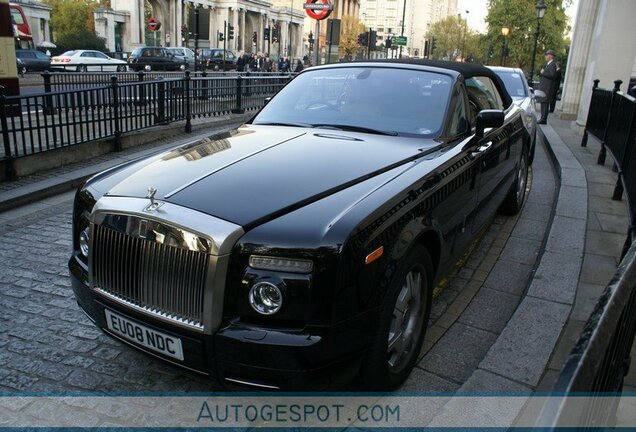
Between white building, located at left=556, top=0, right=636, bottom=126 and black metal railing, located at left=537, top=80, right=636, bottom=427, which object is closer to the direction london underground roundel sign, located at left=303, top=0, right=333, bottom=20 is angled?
the black metal railing

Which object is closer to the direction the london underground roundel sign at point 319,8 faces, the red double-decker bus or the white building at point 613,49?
the white building

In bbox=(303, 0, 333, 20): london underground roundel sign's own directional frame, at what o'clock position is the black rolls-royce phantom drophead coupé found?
The black rolls-royce phantom drophead coupé is roughly at 12 o'clock from the london underground roundel sign.

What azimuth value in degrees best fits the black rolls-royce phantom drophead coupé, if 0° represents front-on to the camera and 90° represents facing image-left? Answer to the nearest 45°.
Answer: approximately 45°

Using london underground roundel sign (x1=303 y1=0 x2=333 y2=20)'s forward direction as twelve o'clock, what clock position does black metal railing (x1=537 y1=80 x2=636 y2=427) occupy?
The black metal railing is roughly at 12 o'clock from the london underground roundel sign.

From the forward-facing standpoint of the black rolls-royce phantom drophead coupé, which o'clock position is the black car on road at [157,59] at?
The black car on road is roughly at 4 o'clock from the black rolls-royce phantom drophead coupé.

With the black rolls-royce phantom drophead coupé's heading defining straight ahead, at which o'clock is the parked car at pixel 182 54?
The parked car is roughly at 4 o'clock from the black rolls-royce phantom drophead coupé.

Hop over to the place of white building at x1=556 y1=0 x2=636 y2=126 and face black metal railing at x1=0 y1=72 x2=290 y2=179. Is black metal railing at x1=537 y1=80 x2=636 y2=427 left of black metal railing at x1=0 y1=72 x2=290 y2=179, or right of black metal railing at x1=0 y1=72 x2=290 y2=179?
left

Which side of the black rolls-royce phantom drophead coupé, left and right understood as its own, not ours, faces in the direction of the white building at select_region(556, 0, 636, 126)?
back

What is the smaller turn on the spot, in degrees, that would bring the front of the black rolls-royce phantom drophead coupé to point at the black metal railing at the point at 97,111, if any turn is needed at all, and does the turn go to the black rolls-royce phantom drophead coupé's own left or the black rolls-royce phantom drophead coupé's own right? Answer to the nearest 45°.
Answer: approximately 90° to the black rolls-royce phantom drophead coupé's own right

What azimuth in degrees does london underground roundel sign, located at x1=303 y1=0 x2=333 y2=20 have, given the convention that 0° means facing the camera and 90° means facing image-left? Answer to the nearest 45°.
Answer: approximately 0°
